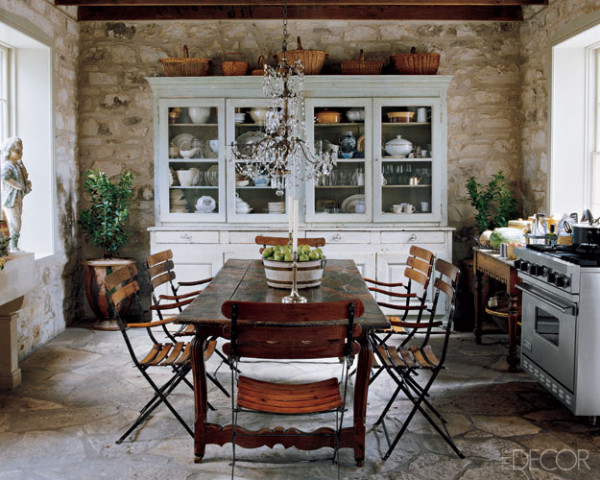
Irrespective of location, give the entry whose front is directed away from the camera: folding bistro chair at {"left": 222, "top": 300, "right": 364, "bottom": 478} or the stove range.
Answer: the folding bistro chair

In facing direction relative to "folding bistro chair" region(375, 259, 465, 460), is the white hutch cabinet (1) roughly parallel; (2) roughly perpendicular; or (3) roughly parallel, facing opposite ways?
roughly perpendicular

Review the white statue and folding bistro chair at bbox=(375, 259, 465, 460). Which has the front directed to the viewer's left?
the folding bistro chair

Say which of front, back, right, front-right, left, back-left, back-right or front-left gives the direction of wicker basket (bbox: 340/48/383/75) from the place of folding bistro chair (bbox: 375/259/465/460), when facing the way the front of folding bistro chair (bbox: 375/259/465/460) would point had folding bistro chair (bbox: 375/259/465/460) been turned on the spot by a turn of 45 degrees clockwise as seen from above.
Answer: front-right

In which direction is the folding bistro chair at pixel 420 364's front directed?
to the viewer's left

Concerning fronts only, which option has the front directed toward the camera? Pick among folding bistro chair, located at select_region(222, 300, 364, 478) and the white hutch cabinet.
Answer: the white hutch cabinet

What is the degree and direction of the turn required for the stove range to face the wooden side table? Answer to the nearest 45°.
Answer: approximately 135° to its right

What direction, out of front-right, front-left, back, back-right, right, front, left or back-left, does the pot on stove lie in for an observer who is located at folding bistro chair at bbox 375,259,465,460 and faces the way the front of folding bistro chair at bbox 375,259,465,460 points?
back-right

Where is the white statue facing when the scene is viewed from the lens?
facing the viewer and to the right of the viewer

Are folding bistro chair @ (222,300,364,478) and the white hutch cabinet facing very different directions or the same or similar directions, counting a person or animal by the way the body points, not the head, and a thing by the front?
very different directions

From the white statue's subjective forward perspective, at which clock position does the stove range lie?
The stove range is roughly at 12 o'clock from the white statue.

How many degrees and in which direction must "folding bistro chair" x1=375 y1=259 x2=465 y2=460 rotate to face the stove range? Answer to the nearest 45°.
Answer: approximately 135° to its right

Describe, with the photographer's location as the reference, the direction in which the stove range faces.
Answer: facing the viewer and to the left of the viewer

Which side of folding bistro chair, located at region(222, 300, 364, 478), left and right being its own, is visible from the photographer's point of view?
back

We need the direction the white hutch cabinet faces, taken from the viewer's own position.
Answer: facing the viewer

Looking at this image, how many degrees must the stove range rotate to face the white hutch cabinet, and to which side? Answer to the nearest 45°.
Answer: approximately 90° to its right

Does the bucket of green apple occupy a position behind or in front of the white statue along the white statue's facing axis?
in front

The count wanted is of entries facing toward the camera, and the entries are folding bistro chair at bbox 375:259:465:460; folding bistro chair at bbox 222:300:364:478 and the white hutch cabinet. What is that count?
1

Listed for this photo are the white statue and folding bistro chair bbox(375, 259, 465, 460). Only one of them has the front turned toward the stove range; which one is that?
the white statue
